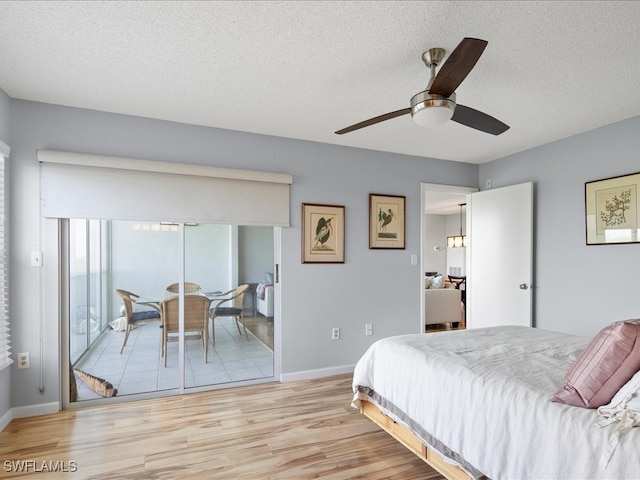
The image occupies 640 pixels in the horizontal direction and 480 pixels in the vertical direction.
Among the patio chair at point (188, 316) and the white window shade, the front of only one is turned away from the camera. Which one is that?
the patio chair

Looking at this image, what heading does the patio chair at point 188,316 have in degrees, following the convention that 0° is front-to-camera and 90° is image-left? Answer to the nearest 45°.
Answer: approximately 180°

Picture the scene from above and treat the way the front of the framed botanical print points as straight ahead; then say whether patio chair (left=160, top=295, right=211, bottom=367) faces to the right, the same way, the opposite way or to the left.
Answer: to the right

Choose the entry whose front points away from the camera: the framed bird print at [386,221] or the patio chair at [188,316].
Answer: the patio chair

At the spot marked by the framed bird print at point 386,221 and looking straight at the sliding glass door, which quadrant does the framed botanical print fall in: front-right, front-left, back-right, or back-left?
back-left

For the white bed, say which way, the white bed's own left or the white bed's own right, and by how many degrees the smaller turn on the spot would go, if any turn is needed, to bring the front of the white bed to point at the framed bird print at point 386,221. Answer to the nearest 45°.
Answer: approximately 90° to the white bed's own right

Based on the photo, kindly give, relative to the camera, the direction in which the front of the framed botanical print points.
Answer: facing the viewer and to the left of the viewer

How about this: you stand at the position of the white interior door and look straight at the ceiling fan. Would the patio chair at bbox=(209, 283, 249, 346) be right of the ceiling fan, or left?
right

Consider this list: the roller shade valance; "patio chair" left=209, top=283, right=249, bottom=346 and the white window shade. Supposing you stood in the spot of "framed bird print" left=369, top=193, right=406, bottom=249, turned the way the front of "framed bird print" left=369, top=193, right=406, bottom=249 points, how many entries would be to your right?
3

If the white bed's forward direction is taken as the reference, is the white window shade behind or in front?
in front

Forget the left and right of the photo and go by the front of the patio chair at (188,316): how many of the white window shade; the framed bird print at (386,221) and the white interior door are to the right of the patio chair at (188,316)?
2

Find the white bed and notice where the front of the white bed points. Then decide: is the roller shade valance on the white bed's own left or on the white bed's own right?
on the white bed's own right
